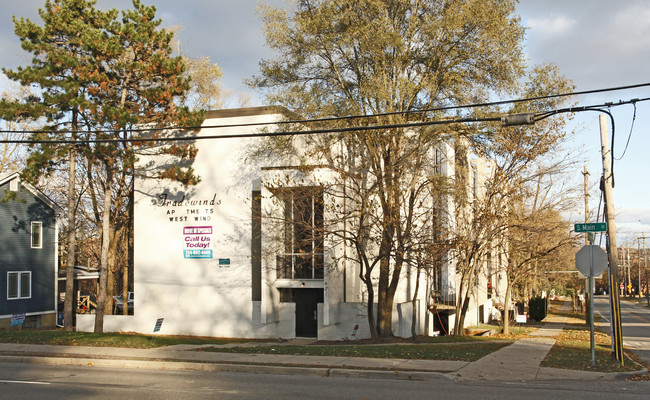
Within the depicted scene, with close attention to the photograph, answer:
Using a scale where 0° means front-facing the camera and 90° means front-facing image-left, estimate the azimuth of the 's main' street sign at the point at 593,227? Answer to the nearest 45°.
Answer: approximately 0°

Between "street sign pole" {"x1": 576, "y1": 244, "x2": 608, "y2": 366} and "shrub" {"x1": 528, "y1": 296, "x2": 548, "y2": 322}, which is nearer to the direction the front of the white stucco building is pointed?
the street sign pole

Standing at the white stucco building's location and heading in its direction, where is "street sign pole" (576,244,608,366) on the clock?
The street sign pole is roughly at 11 o'clock from the white stucco building.

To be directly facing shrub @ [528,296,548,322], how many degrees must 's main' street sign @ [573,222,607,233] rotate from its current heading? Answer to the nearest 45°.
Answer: approximately 180°
